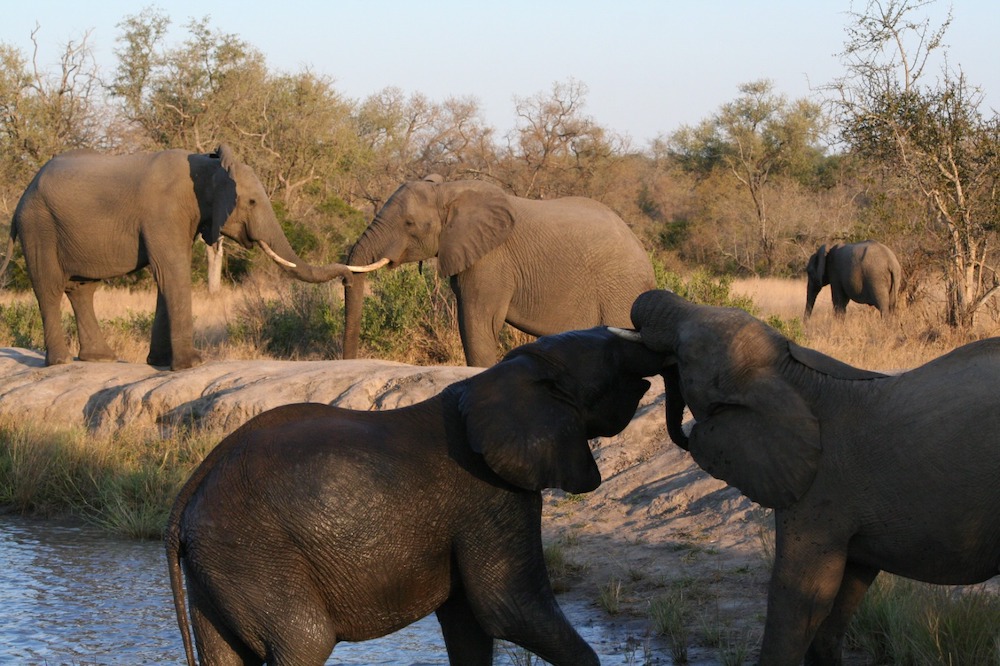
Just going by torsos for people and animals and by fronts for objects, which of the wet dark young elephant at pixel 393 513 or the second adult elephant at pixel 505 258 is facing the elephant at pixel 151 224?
the second adult elephant

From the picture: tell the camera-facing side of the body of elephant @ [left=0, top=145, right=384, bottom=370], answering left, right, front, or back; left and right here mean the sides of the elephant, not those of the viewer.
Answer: right

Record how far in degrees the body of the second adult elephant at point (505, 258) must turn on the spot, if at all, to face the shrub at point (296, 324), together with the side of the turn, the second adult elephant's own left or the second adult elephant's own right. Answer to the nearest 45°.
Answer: approximately 45° to the second adult elephant's own right

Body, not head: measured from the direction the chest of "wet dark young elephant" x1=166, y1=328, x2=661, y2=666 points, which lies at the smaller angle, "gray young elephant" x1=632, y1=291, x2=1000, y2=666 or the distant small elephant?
the gray young elephant

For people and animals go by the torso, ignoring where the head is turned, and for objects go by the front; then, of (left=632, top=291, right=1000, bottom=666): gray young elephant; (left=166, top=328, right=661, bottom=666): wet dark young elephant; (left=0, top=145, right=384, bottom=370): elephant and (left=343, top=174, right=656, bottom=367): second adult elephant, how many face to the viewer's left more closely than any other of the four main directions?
2

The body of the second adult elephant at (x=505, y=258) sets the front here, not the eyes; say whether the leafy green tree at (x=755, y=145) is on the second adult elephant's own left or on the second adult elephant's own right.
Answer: on the second adult elephant's own right

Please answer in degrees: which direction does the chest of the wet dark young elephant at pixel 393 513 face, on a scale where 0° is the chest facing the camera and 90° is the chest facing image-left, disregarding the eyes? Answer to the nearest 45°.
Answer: approximately 270°

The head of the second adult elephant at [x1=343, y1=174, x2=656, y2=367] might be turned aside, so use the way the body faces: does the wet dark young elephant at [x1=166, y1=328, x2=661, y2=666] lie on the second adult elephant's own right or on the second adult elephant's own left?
on the second adult elephant's own left

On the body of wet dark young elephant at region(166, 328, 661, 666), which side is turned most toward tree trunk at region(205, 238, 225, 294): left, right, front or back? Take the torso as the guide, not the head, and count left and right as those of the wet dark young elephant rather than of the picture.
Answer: left

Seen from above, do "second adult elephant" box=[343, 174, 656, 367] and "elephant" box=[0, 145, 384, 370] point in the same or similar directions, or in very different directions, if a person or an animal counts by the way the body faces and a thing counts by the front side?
very different directions

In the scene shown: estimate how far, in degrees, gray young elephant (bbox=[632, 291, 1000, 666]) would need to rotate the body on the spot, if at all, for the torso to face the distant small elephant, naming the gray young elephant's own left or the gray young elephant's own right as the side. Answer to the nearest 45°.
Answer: approximately 90° to the gray young elephant's own right

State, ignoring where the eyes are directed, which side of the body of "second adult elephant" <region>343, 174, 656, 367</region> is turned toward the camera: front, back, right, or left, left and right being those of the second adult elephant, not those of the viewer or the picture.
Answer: left

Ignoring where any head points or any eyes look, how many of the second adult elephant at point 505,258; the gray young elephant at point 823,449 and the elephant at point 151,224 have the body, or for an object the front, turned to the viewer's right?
1

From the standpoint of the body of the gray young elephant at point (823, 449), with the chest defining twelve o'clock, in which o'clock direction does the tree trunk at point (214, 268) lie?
The tree trunk is roughly at 2 o'clock from the gray young elephant.

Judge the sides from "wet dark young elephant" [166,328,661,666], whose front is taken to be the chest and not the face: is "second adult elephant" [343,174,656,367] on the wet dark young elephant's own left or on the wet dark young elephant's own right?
on the wet dark young elephant's own left

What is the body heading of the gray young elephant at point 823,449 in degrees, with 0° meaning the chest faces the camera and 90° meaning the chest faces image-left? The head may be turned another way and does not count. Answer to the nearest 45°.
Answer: approximately 90°
